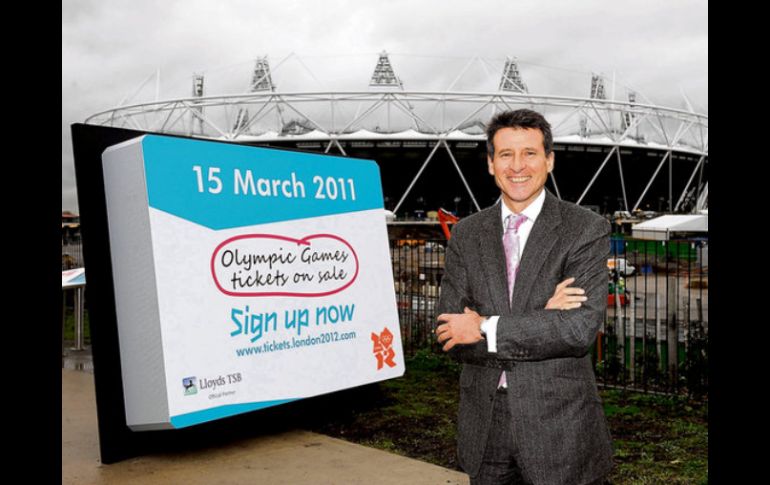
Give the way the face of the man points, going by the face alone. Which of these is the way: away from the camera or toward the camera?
toward the camera

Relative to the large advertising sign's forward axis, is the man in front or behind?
in front

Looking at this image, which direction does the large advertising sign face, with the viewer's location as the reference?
facing the viewer and to the right of the viewer
